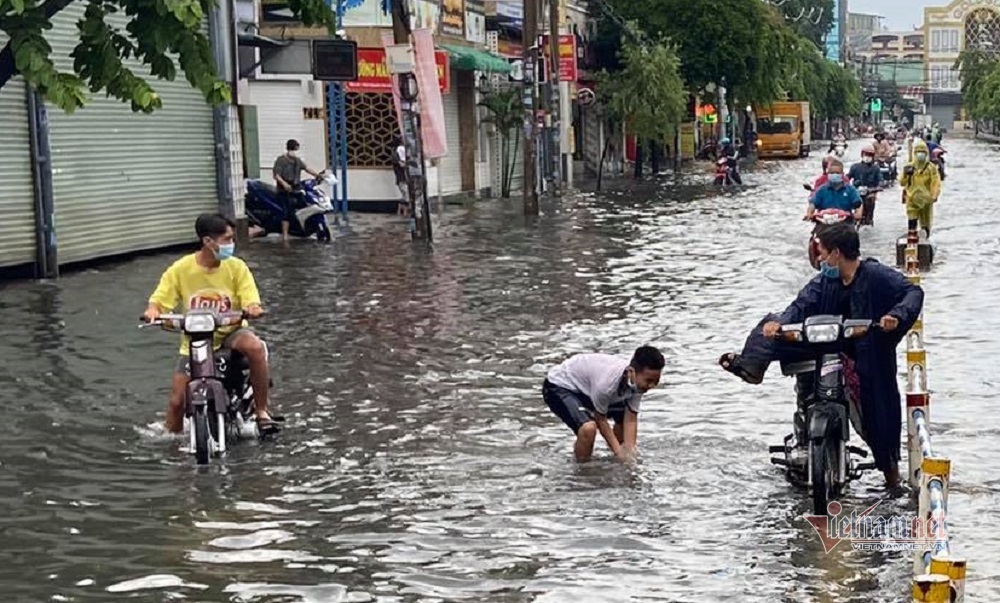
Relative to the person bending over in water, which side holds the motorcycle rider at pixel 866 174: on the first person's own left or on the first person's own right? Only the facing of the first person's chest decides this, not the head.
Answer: on the first person's own left

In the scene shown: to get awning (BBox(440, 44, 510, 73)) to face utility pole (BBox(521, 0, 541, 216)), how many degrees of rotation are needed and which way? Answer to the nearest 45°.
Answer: approximately 45° to its right

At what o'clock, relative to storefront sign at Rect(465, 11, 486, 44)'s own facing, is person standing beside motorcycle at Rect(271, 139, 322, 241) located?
The person standing beside motorcycle is roughly at 2 o'clock from the storefront sign.

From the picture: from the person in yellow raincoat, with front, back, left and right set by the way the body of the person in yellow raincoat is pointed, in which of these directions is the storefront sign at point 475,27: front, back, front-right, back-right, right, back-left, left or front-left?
back-right

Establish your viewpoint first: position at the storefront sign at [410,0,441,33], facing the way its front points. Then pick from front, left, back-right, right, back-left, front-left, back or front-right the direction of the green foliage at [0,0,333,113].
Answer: front-right

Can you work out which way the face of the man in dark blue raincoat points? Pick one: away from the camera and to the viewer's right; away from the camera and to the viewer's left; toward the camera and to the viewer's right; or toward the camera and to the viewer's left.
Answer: toward the camera and to the viewer's left
